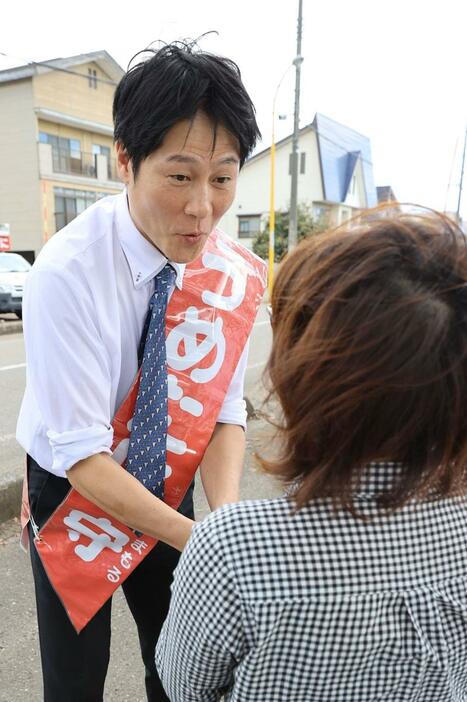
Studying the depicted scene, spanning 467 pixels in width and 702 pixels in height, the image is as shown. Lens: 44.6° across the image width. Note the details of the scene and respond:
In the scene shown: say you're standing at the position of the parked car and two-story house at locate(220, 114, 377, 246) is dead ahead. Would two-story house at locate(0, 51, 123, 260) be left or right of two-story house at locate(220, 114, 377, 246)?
left

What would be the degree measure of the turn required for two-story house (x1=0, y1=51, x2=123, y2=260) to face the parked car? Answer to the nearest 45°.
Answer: approximately 45° to its right

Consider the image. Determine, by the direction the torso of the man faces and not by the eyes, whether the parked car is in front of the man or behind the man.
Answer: behind

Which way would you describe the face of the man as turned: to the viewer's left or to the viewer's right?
to the viewer's right

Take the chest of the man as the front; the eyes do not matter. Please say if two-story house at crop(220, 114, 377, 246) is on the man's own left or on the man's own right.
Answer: on the man's own left

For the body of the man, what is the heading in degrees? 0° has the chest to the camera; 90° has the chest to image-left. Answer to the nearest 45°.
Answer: approximately 315°

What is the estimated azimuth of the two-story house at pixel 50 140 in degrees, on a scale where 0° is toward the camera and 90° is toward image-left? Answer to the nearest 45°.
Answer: approximately 315°
